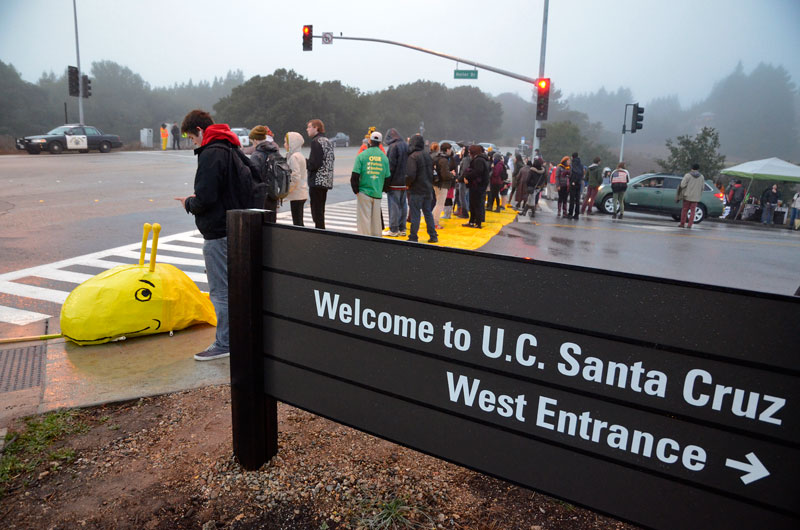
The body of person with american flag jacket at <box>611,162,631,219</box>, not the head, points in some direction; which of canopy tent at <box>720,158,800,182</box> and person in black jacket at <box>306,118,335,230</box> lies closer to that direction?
the canopy tent

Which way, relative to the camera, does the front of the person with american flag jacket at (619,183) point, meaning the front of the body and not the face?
away from the camera

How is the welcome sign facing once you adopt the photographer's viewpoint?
facing the viewer and to the left of the viewer

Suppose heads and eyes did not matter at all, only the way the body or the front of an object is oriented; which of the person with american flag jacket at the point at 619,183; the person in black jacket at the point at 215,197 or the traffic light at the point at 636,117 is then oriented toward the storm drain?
the person in black jacket

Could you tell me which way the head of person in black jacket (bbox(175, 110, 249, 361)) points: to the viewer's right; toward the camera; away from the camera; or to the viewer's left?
to the viewer's left

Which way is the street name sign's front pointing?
toward the camera

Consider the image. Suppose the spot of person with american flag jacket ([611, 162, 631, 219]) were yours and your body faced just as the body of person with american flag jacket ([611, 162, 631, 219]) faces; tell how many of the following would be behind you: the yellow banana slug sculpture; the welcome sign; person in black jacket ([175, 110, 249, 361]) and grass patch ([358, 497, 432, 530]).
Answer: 4

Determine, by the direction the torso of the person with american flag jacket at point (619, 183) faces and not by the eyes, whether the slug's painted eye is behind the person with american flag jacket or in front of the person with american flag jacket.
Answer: behind

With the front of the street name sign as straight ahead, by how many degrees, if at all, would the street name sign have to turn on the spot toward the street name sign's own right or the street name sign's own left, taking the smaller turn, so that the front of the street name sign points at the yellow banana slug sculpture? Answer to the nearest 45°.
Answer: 0° — it already faces it
